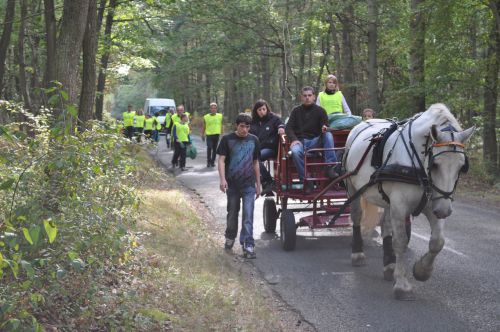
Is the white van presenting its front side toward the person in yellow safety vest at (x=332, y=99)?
yes

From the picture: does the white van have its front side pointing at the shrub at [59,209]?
yes

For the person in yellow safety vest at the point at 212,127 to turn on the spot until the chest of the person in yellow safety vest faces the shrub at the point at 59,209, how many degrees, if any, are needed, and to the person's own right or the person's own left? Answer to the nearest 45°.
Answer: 0° — they already face it

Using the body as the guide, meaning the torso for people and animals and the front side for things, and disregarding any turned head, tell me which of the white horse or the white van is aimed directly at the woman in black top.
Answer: the white van

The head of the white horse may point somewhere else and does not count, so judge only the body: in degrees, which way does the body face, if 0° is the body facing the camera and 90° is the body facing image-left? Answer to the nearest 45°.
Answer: approximately 315°
